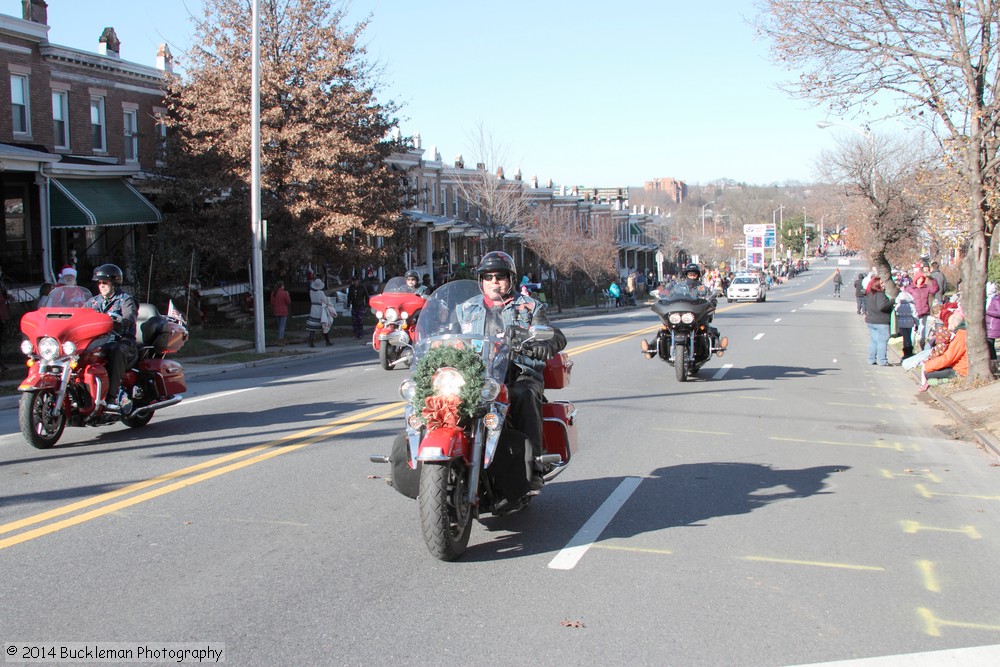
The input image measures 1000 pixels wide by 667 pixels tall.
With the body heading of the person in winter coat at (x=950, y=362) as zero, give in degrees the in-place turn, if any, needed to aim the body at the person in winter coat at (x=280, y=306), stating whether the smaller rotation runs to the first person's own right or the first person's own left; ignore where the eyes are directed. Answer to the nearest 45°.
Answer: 0° — they already face them

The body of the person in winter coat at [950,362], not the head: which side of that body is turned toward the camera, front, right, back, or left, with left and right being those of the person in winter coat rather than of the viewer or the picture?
left

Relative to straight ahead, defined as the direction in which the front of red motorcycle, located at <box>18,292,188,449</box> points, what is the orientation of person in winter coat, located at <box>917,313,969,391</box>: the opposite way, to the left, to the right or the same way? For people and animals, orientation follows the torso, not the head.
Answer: to the right

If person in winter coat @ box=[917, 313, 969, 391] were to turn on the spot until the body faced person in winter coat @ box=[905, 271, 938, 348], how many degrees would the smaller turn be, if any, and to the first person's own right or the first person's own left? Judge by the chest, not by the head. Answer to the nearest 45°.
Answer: approximately 90° to the first person's own right

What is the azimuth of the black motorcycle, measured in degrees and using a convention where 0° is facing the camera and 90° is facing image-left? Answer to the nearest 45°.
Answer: approximately 0°

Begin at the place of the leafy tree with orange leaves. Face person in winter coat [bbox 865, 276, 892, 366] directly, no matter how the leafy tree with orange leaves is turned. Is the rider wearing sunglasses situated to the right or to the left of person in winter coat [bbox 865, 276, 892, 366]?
right

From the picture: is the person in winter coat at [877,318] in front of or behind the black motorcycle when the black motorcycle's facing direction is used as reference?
behind

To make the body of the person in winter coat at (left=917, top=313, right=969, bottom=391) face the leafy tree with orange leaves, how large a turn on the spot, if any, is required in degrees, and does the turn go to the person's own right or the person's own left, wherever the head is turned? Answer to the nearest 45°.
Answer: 0° — they already face it

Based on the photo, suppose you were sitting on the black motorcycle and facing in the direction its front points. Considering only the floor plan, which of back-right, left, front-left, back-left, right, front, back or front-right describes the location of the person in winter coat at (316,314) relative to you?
back-right

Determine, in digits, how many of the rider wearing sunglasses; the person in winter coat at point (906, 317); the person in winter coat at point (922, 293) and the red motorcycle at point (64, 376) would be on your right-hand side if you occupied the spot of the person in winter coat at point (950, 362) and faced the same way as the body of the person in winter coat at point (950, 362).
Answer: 2

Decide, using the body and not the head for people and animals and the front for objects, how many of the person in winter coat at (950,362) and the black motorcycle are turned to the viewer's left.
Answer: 1

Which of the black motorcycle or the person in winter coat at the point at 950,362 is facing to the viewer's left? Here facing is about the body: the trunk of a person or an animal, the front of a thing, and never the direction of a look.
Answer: the person in winter coat

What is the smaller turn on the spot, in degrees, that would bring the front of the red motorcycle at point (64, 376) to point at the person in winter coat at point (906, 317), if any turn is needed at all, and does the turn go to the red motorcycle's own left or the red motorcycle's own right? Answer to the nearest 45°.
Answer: approximately 135° to the red motorcycle's own left

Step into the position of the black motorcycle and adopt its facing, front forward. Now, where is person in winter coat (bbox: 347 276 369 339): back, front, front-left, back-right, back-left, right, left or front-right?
back-right
